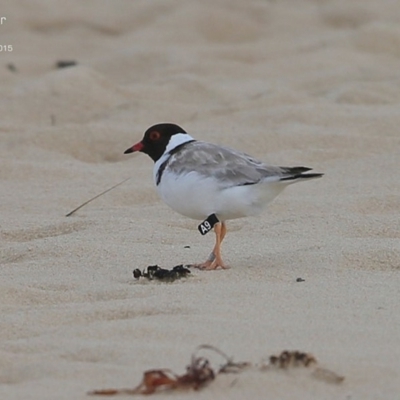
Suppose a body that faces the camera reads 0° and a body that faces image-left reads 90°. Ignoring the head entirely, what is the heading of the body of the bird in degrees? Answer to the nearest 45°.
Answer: approximately 90°

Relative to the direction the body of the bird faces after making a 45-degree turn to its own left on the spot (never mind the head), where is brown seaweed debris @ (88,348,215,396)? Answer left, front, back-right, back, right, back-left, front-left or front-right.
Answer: front-left

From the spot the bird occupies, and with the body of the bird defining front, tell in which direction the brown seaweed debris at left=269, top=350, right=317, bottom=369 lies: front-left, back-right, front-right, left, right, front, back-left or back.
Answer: left
